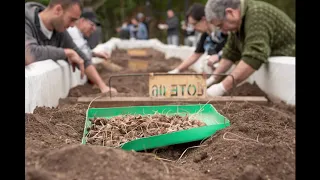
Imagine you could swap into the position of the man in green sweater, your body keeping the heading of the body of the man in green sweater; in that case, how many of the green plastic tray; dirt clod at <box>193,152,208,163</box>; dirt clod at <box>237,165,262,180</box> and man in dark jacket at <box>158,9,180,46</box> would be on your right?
1

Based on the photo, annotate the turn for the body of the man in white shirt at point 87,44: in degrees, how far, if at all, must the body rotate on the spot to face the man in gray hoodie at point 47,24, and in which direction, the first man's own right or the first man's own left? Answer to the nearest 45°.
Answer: approximately 90° to the first man's own right

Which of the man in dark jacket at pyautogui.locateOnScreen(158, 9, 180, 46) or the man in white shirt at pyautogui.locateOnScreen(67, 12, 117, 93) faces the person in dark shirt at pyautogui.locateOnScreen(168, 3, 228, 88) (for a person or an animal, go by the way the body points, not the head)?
the man in white shirt

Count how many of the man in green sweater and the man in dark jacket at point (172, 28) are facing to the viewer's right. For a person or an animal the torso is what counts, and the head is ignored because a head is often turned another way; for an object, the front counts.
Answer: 0

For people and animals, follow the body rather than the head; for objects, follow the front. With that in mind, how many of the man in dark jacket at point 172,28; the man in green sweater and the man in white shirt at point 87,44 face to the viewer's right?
1

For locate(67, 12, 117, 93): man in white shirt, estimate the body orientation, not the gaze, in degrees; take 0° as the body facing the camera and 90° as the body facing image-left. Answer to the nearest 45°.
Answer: approximately 270°

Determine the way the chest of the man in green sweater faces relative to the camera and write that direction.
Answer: to the viewer's left

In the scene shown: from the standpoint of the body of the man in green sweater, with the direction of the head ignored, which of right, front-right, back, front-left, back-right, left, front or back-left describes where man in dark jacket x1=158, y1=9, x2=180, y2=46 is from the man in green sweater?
right
